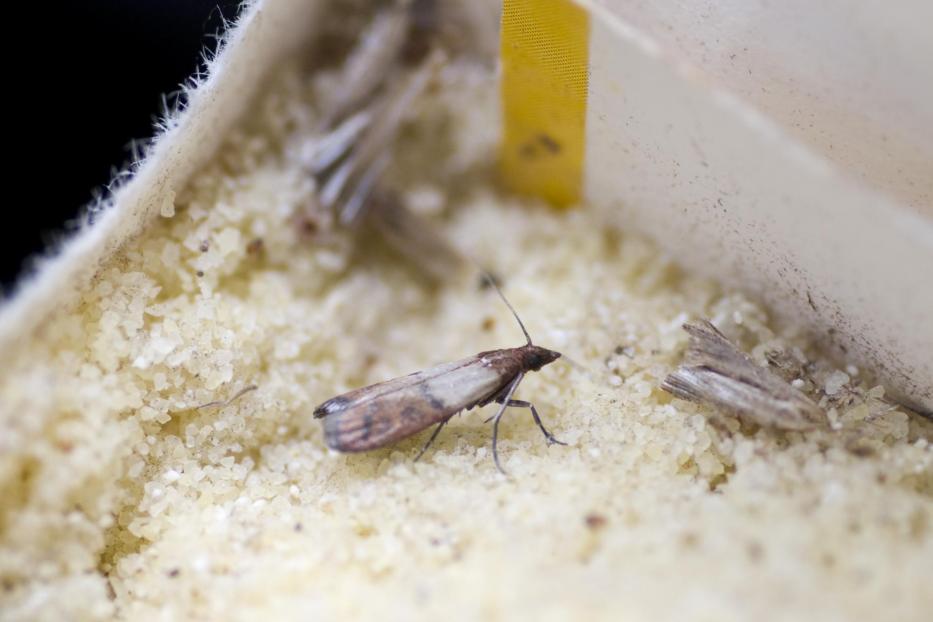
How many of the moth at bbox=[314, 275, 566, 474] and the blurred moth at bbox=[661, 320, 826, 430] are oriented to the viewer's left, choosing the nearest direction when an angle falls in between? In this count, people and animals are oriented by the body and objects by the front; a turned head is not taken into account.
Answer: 0

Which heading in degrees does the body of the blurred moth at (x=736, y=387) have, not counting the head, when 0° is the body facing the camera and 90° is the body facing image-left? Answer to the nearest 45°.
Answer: approximately 315°

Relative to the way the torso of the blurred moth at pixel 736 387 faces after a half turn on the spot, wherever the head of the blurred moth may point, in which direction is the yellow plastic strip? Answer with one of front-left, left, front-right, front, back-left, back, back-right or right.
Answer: front

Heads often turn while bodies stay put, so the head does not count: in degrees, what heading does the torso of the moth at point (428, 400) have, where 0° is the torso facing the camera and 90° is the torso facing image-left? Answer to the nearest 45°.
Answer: approximately 270°
